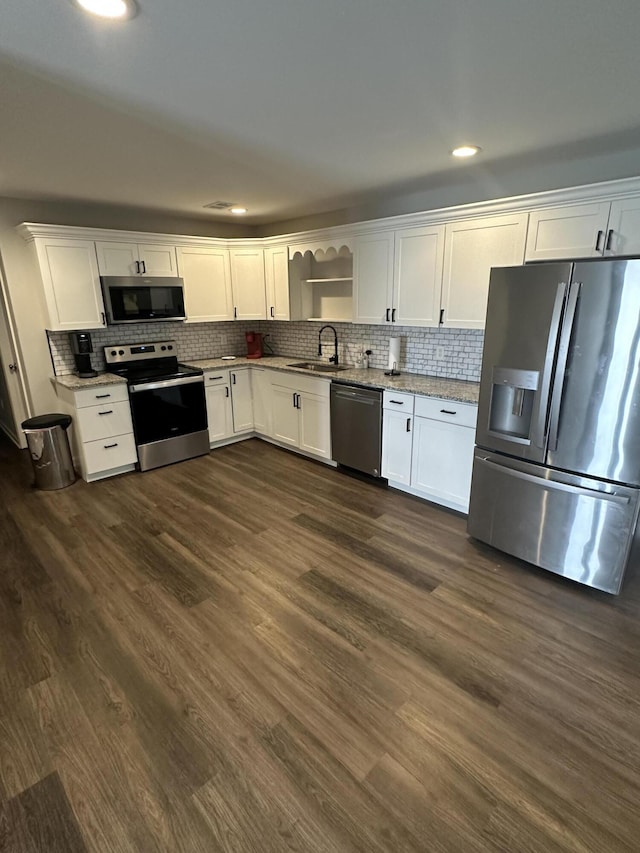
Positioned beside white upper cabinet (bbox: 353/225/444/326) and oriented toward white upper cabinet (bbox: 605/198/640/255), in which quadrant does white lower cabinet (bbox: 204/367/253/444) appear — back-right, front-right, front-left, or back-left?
back-right

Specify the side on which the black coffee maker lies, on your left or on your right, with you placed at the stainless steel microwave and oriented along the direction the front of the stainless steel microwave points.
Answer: on your right

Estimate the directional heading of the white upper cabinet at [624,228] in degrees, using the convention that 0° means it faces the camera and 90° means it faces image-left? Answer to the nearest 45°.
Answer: approximately 45°

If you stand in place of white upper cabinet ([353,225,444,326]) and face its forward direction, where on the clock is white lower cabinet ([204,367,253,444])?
The white lower cabinet is roughly at 2 o'clock from the white upper cabinet.

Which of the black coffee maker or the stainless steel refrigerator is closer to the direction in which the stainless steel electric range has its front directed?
the stainless steel refrigerator

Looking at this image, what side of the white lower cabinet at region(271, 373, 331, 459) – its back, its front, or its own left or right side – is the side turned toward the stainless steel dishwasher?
left

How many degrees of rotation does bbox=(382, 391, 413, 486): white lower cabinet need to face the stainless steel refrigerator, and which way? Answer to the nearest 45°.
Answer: approximately 90° to its left

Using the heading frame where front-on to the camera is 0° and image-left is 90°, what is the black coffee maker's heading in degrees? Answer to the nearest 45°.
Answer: approximately 315°

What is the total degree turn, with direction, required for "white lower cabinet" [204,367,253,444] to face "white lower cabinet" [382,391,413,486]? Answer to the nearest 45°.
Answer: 0° — it already faces it
